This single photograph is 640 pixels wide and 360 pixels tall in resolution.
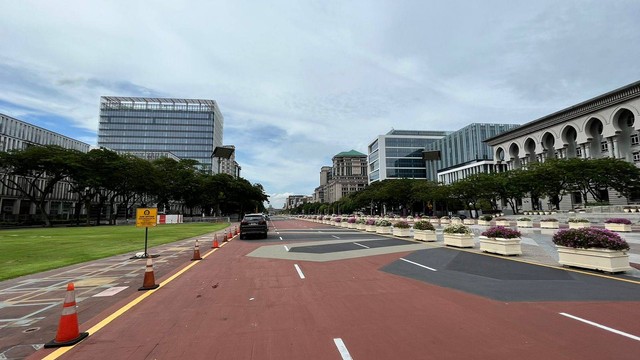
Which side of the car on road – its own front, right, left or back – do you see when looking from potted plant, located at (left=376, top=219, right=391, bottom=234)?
right

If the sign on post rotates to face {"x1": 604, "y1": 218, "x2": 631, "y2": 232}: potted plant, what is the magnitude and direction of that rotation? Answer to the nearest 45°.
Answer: approximately 90° to its left

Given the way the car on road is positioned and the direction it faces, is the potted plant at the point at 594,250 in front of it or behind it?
behind

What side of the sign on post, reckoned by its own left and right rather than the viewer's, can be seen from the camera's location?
front

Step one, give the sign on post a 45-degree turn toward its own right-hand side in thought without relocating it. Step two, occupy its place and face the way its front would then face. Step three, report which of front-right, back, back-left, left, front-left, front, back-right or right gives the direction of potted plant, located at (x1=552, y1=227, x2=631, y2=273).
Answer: left

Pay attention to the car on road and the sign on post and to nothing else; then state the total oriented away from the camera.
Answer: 1

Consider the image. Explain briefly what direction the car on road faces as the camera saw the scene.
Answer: facing away from the viewer

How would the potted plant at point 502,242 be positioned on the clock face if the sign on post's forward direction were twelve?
The potted plant is roughly at 10 o'clock from the sign on post.

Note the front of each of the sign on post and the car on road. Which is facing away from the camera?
the car on road

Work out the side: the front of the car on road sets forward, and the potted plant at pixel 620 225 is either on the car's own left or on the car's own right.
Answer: on the car's own right

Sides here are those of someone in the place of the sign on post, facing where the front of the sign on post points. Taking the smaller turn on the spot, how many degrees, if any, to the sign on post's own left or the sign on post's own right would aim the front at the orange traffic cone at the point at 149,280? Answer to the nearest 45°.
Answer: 0° — it already faces it

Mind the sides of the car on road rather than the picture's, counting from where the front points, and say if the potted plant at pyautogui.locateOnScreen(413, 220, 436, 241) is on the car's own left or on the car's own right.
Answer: on the car's own right

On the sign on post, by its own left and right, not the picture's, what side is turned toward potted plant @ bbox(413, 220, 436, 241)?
left

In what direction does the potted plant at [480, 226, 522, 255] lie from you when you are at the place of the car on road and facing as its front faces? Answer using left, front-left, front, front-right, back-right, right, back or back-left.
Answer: back-right

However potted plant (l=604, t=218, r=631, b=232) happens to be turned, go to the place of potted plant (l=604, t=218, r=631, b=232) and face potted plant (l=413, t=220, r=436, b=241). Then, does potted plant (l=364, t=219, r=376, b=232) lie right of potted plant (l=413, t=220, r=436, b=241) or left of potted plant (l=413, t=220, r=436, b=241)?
right

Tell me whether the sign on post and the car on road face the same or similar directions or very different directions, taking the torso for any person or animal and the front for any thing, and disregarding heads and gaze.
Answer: very different directions
